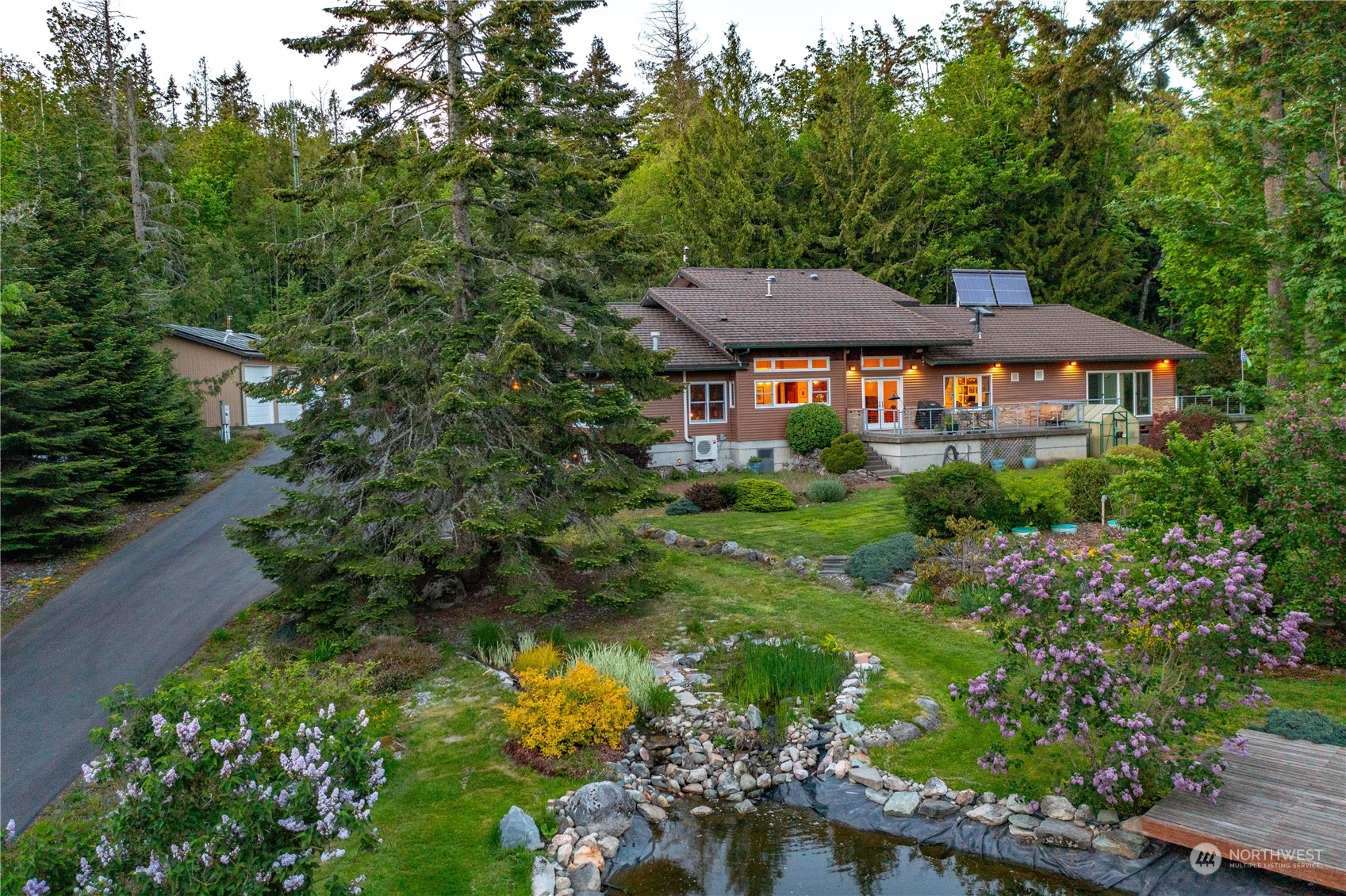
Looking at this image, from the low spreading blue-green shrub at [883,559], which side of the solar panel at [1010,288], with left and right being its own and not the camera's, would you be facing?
front

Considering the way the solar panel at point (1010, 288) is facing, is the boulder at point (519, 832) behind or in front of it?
in front

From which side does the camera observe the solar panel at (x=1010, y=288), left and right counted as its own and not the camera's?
front

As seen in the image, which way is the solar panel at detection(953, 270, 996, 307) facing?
toward the camera

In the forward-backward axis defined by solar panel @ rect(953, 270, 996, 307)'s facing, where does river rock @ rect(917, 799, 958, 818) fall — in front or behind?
in front

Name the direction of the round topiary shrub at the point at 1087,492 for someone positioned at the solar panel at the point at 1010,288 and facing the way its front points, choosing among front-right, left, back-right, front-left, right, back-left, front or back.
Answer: front

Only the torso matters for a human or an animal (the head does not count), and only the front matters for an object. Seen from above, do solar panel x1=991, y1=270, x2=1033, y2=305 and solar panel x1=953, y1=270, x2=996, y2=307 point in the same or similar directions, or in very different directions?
same or similar directions

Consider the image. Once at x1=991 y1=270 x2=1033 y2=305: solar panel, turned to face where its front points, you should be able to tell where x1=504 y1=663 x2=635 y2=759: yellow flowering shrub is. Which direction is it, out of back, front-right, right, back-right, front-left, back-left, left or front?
front

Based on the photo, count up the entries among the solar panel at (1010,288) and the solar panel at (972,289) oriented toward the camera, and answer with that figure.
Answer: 2

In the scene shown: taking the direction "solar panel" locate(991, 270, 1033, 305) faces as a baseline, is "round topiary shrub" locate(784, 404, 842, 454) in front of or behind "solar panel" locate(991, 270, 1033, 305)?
in front

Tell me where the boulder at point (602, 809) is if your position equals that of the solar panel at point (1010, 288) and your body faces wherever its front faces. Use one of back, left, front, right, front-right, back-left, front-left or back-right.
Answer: front

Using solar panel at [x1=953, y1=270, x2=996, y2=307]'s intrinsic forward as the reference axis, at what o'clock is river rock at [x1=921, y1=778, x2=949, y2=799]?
The river rock is roughly at 12 o'clock from the solar panel.
